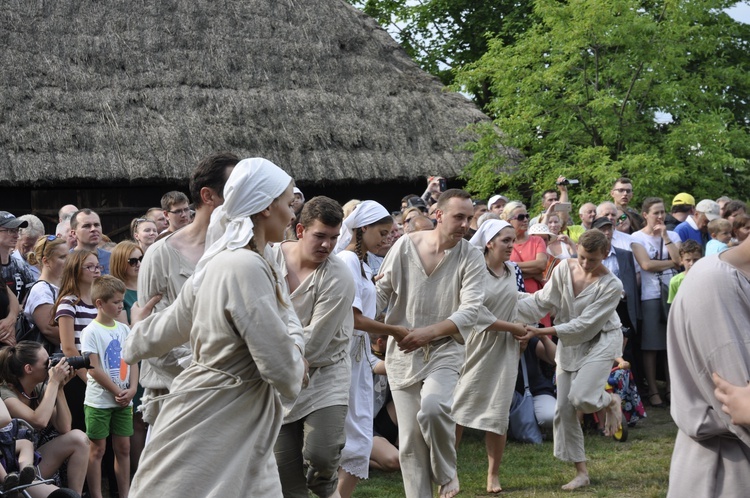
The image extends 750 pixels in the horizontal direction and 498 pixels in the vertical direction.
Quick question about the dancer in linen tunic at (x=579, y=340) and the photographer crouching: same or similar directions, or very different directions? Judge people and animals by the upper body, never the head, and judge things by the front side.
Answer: very different directions

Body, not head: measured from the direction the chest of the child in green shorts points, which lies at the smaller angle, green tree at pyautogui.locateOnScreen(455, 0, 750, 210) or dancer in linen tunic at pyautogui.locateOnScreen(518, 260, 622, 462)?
the dancer in linen tunic

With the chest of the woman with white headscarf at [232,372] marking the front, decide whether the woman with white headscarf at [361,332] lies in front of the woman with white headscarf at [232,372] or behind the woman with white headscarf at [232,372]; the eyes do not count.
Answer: in front

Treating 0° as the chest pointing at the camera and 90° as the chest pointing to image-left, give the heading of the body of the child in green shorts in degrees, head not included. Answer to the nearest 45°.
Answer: approximately 315°

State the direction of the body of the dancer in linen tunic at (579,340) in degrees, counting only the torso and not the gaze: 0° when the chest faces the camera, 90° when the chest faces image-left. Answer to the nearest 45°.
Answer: approximately 45°

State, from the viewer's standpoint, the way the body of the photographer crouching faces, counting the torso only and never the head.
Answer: to the viewer's right

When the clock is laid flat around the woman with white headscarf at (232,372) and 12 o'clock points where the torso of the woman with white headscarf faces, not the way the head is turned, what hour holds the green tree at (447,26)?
The green tree is roughly at 11 o'clock from the woman with white headscarf.

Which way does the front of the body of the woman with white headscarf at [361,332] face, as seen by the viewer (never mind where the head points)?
to the viewer's right

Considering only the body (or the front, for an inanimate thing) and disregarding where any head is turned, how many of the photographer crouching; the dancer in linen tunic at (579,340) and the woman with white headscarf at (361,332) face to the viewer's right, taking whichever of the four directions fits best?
2
